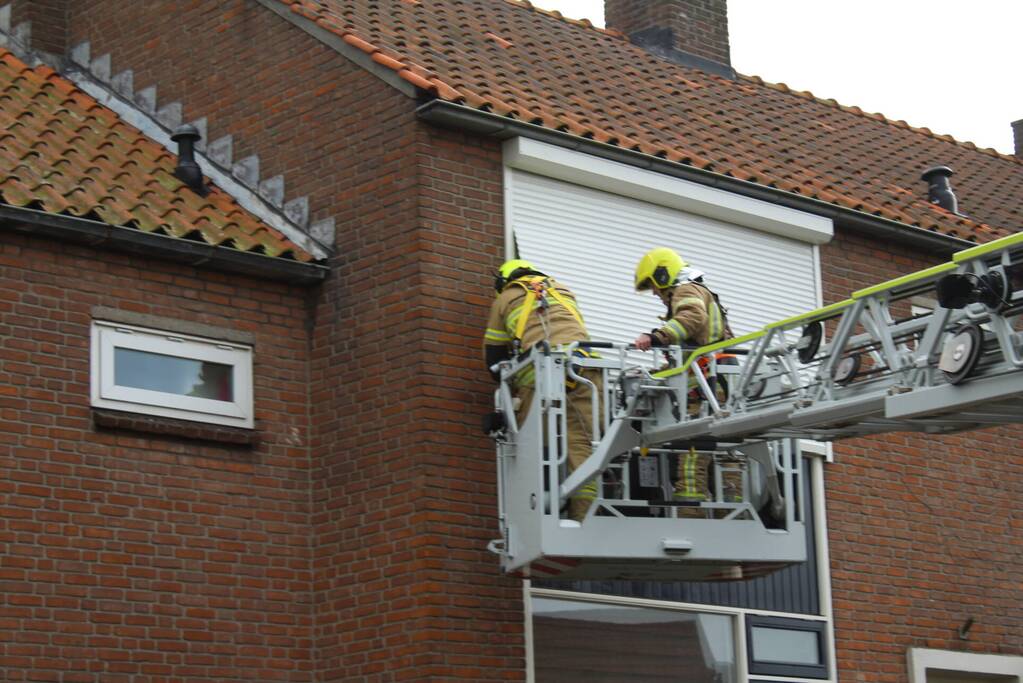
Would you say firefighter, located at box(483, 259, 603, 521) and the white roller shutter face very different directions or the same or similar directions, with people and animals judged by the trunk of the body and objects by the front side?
very different directions

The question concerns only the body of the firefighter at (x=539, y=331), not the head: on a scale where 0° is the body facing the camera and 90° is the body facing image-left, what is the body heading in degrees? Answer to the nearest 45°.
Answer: approximately 135°

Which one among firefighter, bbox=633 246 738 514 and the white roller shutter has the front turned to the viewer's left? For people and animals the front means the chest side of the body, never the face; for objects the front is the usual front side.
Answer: the firefighter

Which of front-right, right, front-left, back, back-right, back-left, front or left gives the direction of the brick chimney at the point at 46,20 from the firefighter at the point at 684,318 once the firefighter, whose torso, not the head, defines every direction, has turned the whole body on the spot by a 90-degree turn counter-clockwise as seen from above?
back-right

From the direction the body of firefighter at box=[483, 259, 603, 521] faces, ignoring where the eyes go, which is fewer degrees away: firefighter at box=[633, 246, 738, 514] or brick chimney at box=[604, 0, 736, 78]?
the brick chimney

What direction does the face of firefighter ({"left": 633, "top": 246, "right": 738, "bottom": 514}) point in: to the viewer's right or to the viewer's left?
to the viewer's left

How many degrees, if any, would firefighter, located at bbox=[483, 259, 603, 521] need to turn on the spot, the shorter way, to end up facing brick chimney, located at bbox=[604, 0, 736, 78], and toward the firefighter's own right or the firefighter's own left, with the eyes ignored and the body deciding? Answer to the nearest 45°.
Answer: approximately 45° to the firefighter's own right

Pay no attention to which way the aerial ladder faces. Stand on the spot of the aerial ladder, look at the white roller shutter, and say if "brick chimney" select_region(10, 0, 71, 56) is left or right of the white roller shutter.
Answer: left

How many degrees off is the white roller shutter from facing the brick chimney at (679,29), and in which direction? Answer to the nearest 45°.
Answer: approximately 135° to its left

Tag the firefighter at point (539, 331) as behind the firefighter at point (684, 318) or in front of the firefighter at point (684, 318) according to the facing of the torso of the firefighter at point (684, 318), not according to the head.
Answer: in front

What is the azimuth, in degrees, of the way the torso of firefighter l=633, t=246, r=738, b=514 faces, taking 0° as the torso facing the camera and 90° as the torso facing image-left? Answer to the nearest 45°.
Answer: approximately 90°

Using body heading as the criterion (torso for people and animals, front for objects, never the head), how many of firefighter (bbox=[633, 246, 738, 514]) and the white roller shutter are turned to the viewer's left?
1
